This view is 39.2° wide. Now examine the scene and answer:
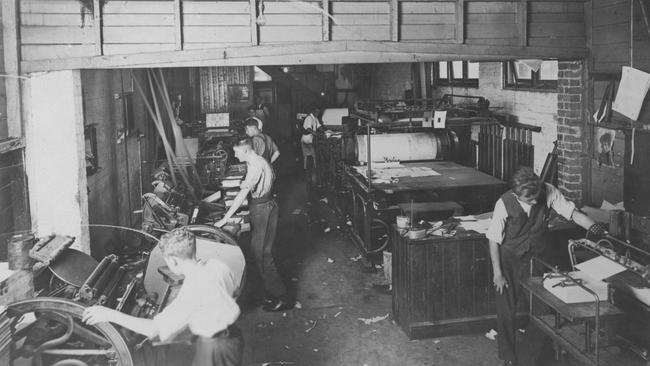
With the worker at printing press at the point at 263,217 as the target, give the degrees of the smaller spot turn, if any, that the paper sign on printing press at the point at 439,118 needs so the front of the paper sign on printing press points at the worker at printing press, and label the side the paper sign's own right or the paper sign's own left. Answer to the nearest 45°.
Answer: approximately 45° to the paper sign's own right

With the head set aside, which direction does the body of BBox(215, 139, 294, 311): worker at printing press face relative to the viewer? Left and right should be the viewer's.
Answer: facing to the left of the viewer

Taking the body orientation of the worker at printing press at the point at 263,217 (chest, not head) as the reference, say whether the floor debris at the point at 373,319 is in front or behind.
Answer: behind

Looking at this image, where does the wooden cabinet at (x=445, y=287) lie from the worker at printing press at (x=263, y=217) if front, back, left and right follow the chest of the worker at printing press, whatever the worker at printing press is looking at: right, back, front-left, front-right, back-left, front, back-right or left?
back-left

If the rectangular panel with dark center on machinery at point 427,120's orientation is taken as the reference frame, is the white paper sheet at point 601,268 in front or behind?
in front

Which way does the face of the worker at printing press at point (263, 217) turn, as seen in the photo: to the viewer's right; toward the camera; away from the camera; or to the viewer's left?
to the viewer's left

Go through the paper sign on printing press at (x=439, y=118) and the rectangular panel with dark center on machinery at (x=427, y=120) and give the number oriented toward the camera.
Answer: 2

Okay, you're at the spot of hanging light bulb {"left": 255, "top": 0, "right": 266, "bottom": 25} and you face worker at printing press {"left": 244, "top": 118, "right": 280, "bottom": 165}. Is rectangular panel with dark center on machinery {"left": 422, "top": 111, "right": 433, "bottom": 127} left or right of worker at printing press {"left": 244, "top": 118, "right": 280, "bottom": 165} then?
right

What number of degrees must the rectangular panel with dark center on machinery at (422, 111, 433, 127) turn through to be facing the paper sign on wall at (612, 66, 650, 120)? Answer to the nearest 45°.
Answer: approximately 45° to its left
